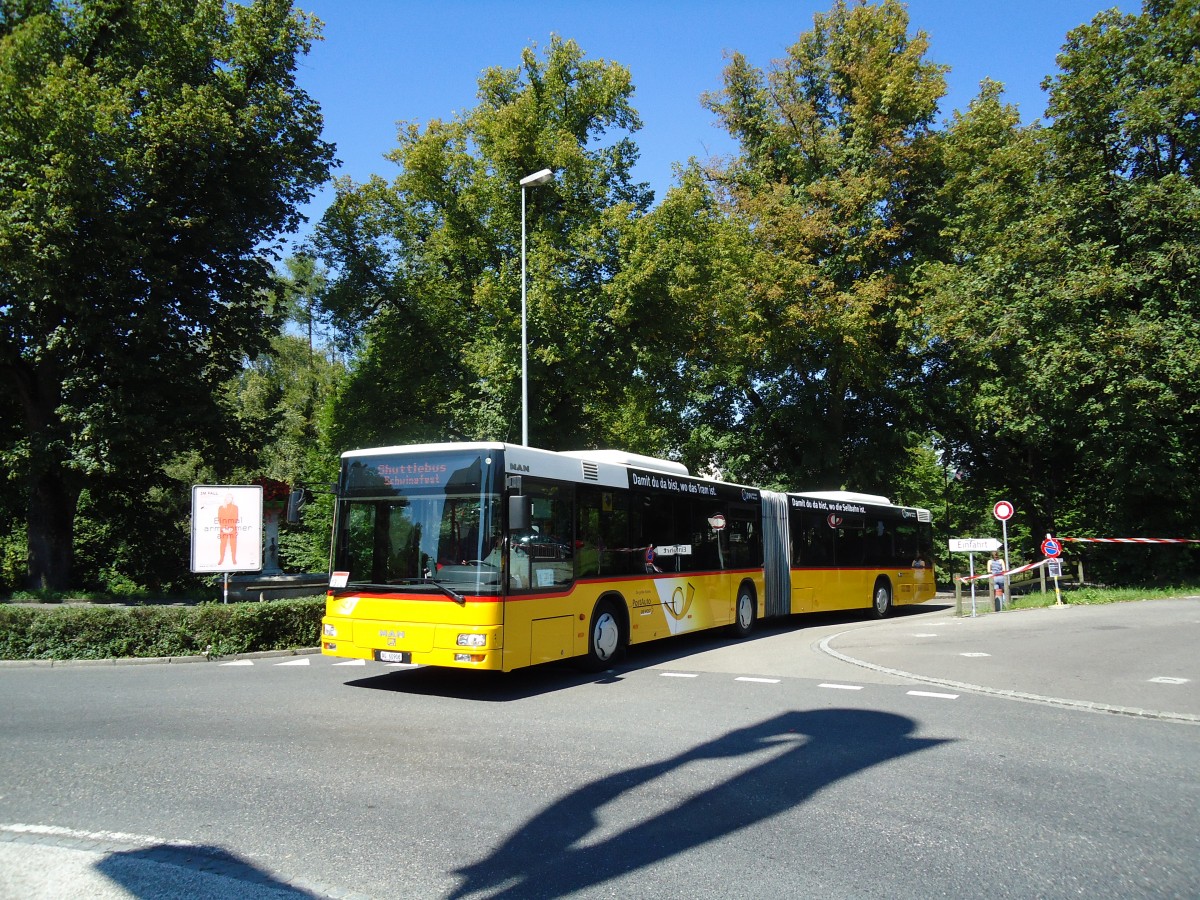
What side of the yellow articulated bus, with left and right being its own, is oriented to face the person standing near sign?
back

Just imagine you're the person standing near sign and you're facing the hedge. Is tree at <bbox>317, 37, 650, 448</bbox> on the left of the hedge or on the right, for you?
right

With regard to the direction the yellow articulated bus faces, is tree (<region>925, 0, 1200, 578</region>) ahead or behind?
behind

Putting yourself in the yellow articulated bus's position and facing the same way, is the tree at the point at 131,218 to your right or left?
on your right

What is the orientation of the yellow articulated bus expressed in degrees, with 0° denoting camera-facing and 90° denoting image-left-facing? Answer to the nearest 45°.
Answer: approximately 45°

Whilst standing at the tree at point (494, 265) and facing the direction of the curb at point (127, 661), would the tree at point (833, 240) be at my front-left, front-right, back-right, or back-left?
back-left

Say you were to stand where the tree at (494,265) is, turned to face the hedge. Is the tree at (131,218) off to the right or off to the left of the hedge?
right

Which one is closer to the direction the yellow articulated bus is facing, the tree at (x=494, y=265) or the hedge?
the hedge

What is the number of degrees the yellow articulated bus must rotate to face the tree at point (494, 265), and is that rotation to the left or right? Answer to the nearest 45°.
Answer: approximately 135° to its right
